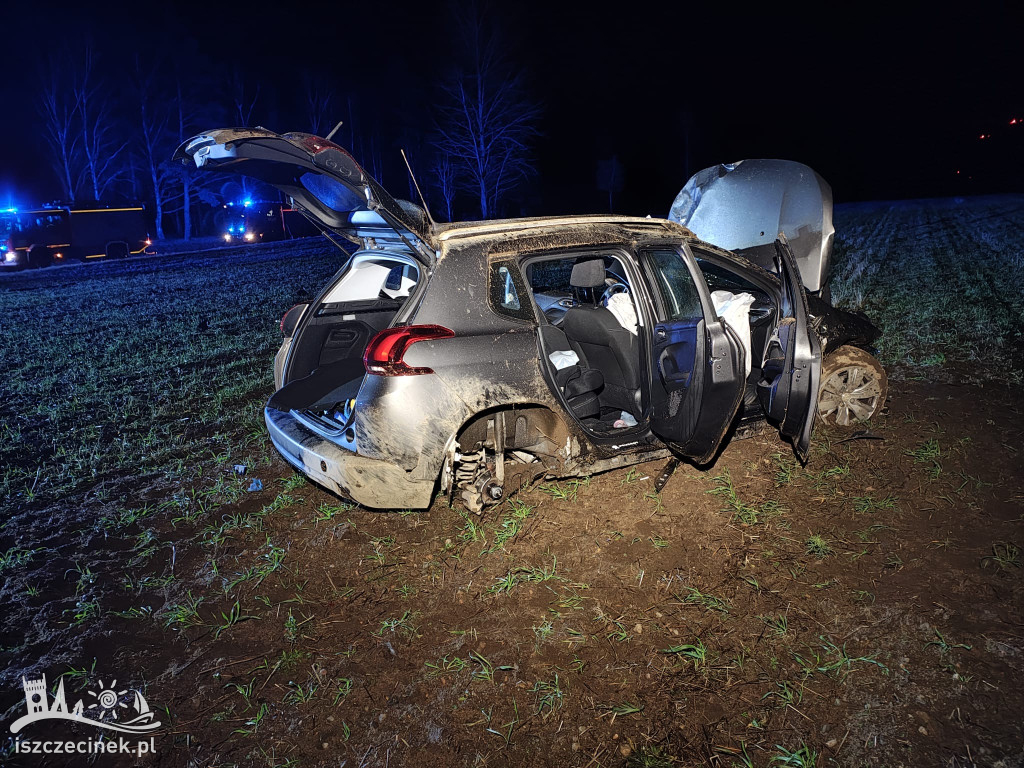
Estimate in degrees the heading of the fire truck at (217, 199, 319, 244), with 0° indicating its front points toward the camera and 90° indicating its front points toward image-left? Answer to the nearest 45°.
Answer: approximately 45°

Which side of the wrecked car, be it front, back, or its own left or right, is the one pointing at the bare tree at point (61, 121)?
left

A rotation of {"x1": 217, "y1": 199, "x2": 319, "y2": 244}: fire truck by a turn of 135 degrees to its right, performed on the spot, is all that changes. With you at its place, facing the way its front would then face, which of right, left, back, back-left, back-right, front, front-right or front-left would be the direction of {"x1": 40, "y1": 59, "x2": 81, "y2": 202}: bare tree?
front-left

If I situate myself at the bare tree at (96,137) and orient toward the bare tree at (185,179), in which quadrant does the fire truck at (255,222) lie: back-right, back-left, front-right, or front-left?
front-right

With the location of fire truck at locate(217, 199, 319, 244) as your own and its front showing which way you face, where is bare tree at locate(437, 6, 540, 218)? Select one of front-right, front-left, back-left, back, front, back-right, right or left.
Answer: back-left

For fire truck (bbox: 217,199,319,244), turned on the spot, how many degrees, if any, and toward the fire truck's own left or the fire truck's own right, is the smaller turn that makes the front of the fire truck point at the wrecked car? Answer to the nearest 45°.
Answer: approximately 45° to the fire truck's own left

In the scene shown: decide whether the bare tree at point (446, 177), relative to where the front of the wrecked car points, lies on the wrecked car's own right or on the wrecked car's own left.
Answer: on the wrecked car's own left

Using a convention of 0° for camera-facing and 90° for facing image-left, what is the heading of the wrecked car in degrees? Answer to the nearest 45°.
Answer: approximately 225°

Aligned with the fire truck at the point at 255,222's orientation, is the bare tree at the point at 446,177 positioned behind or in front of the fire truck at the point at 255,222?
behind

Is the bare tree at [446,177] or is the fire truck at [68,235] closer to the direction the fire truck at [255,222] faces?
the fire truck

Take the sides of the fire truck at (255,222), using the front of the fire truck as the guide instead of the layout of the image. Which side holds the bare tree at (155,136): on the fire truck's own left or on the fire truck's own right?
on the fire truck's own right
